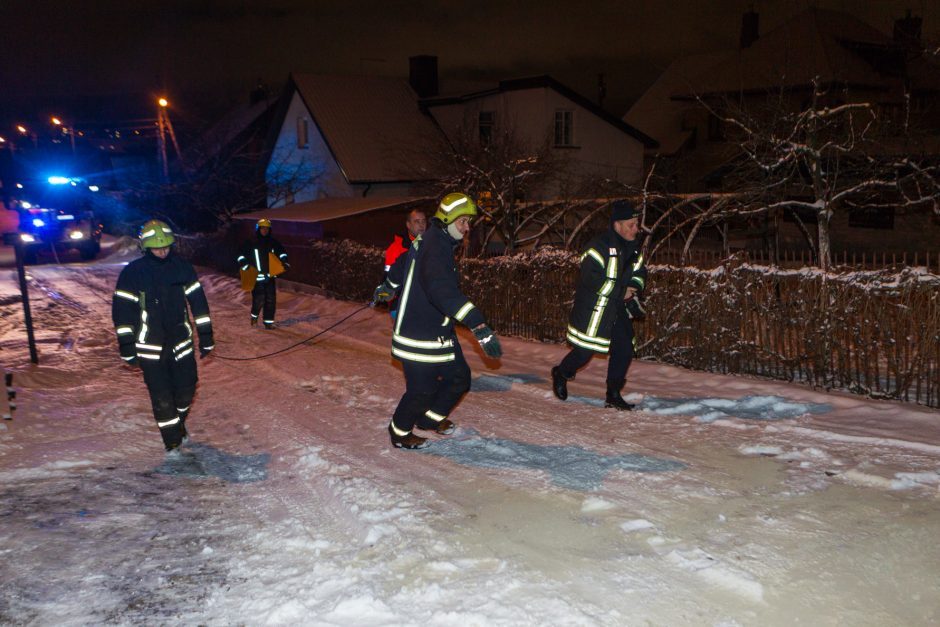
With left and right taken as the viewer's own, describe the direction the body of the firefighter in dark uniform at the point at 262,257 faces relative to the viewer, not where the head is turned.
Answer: facing the viewer

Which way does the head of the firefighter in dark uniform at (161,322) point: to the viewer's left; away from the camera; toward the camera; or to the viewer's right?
toward the camera

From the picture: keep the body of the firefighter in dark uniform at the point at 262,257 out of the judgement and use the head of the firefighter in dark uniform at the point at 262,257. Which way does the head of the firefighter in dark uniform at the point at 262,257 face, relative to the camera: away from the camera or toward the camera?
toward the camera

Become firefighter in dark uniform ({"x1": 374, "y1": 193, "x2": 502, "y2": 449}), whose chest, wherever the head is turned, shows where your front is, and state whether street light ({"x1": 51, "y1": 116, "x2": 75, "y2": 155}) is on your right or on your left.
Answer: on your left

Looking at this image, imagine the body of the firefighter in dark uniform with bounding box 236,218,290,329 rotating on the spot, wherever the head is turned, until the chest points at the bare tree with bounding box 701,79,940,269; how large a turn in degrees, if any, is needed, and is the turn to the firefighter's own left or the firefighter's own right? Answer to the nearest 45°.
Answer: approximately 90° to the firefighter's own left

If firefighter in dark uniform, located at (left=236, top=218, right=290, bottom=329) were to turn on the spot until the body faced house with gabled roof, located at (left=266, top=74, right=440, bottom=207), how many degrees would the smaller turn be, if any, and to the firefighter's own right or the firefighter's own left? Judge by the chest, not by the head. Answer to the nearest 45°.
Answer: approximately 180°

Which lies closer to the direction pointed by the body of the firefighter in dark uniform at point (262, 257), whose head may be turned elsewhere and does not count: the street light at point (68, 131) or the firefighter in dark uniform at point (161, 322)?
the firefighter in dark uniform

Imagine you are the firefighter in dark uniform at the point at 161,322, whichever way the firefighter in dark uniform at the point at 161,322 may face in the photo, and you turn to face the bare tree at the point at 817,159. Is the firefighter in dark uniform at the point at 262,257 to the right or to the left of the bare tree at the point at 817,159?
left

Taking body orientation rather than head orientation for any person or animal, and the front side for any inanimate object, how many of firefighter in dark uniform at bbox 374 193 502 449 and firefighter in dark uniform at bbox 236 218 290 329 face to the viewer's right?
1

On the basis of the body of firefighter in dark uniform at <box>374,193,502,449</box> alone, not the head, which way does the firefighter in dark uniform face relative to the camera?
to the viewer's right

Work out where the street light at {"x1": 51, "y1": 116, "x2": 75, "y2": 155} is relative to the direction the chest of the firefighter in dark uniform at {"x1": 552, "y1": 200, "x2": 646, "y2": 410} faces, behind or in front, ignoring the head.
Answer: behind

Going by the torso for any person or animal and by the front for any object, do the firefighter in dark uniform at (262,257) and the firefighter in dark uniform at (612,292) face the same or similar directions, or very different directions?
same or similar directions
